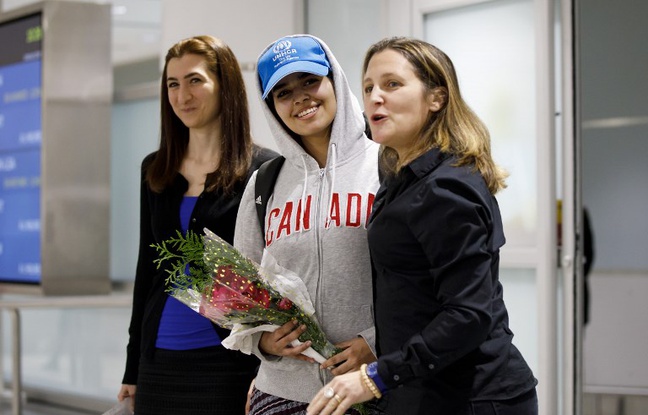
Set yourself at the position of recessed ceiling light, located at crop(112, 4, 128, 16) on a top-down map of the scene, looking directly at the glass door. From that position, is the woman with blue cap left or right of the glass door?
right

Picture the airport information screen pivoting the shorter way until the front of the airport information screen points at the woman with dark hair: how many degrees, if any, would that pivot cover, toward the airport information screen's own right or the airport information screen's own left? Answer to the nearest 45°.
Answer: approximately 45° to the airport information screen's own left

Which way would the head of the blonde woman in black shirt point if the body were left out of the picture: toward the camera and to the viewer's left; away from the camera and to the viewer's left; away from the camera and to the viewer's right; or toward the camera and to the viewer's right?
toward the camera and to the viewer's left

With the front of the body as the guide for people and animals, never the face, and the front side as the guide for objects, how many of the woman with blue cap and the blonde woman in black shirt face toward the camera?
1

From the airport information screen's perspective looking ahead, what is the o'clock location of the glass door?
The glass door is roughly at 9 o'clock from the airport information screen.

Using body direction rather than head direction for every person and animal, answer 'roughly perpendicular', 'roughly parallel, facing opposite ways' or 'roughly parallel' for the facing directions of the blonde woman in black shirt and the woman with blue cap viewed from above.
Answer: roughly perpendicular

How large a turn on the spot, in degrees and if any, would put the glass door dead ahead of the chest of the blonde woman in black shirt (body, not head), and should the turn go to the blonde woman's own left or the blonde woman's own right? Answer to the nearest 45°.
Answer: approximately 90° to the blonde woman's own right

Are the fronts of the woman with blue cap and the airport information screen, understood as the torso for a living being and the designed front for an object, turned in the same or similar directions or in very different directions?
same or similar directions

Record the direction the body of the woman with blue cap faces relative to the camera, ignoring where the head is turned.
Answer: toward the camera

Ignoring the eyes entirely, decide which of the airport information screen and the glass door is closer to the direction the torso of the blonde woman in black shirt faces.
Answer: the airport information screen

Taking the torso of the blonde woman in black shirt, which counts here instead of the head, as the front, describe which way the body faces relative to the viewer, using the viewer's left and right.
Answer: facing to the left of the viewer

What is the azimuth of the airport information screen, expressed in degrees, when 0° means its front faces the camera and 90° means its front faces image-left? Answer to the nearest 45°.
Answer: approximately 45°

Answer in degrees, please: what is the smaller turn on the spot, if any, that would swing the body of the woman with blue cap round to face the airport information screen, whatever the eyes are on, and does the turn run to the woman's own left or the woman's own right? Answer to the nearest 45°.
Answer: approximately 135° to the woman's own right
